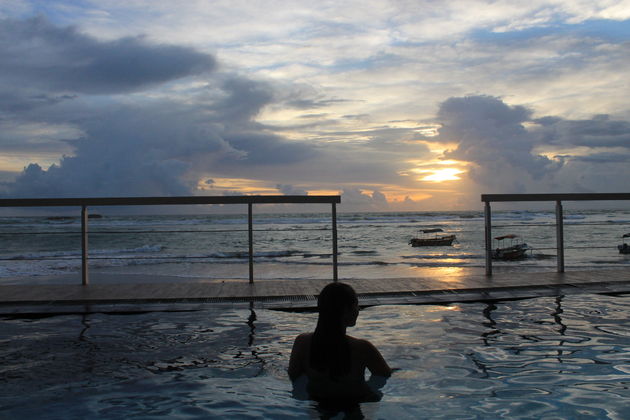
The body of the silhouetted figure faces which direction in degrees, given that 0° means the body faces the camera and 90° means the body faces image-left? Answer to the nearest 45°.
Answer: approximately 180°

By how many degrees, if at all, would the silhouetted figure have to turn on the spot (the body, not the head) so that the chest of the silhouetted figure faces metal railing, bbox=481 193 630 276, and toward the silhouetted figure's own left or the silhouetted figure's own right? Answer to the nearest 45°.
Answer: approximately 45° to the silhouetted figure's own right

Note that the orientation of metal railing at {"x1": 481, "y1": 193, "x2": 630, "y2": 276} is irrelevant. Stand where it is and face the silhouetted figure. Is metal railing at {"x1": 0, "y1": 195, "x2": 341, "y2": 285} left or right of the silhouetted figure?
right

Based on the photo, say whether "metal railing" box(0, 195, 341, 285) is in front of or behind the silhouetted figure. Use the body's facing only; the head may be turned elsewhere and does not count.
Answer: in front
